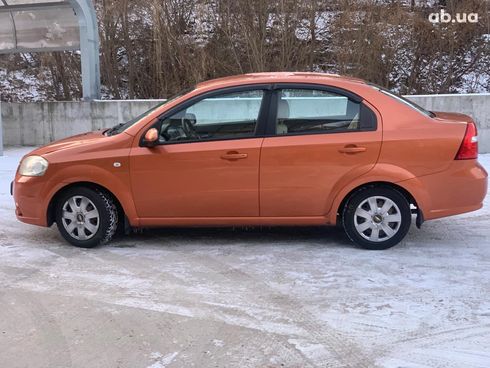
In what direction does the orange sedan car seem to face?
to the viewer's left

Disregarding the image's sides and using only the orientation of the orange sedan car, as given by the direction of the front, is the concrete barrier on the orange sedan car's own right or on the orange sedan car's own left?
on the orange sedan car's own right
